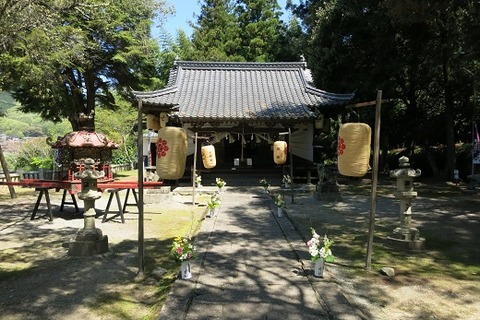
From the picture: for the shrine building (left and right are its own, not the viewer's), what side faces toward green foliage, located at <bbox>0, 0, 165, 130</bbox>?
right

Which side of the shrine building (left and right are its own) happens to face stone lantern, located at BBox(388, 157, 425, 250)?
front

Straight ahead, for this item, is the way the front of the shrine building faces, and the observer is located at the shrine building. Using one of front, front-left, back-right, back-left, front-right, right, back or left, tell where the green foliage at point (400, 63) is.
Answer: left

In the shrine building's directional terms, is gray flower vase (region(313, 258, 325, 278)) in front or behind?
in front

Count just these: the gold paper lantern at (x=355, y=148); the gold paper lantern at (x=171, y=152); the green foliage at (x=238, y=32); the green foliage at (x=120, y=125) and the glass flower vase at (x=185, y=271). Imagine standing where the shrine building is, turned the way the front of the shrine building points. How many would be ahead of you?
3

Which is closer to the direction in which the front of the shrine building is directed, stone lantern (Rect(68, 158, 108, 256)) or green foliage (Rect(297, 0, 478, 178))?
the stone lantern

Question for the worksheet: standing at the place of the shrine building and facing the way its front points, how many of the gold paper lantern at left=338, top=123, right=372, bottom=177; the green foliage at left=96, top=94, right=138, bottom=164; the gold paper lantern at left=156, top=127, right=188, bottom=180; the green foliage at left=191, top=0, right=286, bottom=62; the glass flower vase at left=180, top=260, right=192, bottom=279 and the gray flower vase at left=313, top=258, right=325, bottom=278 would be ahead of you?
4

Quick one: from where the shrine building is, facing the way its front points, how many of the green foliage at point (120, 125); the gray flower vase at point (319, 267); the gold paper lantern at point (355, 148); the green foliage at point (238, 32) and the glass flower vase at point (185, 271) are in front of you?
3

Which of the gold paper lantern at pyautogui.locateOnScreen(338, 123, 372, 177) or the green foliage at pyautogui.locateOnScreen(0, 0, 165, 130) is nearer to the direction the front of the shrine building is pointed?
the gold paper lantern

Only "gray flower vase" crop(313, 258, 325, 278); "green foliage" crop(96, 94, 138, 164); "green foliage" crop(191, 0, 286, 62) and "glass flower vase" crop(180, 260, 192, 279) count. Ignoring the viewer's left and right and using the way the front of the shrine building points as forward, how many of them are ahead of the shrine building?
2

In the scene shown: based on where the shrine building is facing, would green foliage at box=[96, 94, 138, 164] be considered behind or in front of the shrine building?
behind

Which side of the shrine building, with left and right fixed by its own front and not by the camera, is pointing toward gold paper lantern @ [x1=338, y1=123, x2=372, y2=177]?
front
